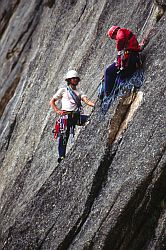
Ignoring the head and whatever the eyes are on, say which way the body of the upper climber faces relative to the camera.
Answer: to the viewer's left
